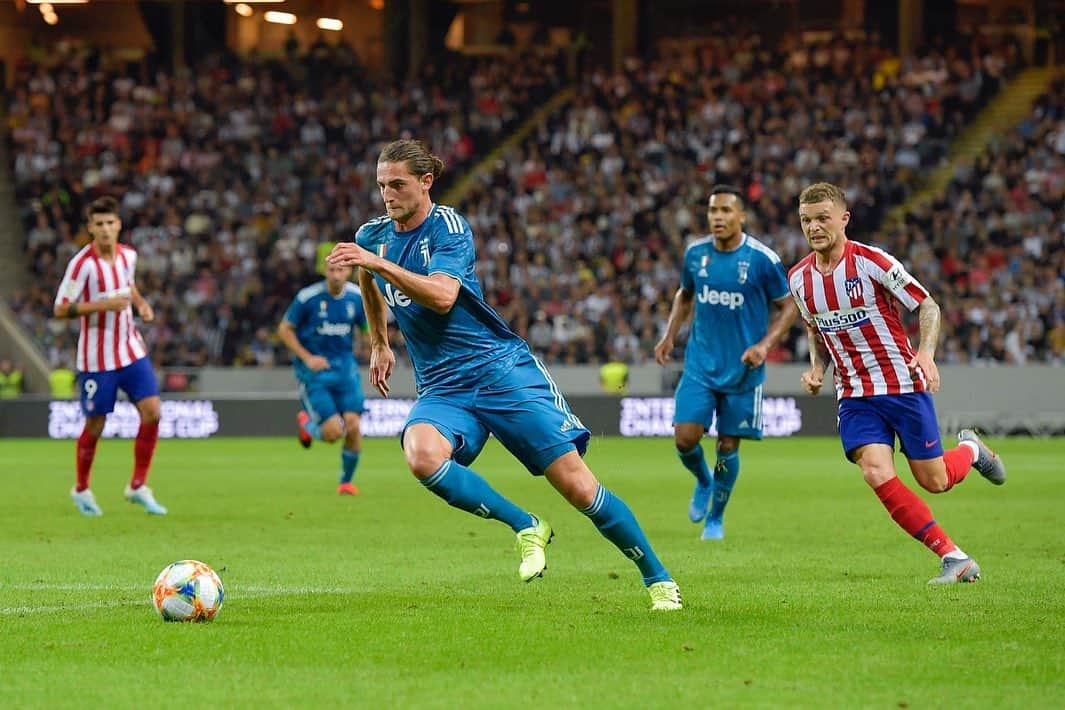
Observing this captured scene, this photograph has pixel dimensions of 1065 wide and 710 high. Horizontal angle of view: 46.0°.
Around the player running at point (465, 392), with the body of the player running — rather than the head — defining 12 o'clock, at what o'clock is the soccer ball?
The soccer ball is roughly at 1 o'clock from the player running.

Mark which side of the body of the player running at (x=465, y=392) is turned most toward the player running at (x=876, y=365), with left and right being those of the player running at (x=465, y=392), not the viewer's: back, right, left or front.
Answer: back

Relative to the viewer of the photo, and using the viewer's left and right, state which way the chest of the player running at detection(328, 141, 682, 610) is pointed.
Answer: facing the viewer and to the left of the viewer

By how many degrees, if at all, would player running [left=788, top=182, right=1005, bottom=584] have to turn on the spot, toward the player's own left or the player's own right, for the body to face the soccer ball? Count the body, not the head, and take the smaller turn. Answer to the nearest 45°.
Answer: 0° — they already face it

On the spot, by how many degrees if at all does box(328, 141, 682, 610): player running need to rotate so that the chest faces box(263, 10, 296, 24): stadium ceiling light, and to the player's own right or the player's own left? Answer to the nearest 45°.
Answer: approximately 135° to the player's own right

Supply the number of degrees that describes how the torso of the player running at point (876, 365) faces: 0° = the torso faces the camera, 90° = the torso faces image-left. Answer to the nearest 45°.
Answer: approximately 45°

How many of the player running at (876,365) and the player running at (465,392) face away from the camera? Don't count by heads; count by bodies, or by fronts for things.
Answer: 0

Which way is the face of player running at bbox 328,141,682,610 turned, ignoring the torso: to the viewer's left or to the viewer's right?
to the viewer's left

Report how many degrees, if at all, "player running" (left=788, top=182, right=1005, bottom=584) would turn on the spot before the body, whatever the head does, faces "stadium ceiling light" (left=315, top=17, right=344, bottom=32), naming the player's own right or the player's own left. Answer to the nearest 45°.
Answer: approximately 90° to the player's own right

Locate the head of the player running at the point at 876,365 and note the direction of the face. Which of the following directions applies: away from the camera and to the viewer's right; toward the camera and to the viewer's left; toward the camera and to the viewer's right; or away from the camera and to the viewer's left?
toward the camera and to the viewer's left

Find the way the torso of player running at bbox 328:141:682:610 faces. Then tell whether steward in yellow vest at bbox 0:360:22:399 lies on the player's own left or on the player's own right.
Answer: on the player's own right

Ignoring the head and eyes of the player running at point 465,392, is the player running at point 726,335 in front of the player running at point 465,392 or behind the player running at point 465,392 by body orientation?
behind
